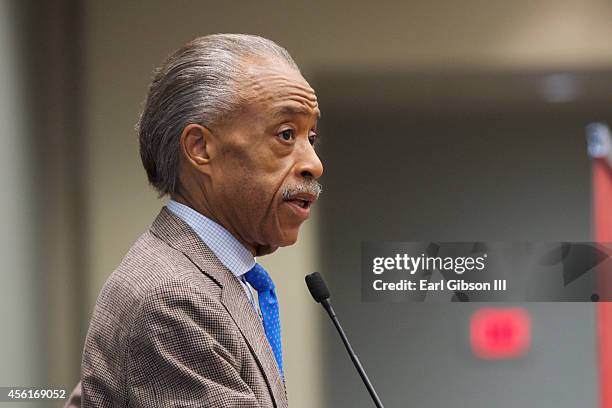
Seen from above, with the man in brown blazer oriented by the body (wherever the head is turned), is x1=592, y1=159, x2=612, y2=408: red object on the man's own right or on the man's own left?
on the man's own left

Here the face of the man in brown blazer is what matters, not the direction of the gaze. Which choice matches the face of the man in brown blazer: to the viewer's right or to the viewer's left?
to the viewer's right

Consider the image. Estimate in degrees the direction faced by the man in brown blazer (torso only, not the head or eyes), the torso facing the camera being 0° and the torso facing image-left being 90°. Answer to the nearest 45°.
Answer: approximately 270°
